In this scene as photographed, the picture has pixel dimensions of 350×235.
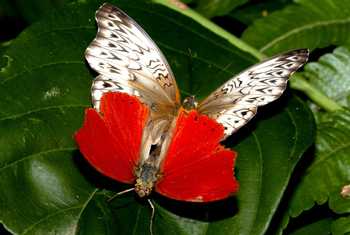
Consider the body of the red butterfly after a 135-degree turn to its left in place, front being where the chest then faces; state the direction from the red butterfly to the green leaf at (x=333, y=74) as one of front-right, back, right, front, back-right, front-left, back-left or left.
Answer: front

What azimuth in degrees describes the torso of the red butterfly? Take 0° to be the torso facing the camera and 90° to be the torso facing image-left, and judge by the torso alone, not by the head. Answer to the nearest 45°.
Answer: approximately 0°

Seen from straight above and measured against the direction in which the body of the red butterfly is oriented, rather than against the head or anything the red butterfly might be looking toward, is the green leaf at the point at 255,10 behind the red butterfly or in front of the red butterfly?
behind

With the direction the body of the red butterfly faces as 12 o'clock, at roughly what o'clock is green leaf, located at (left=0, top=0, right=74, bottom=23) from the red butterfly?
The green leaf is roughly at 5 o'clock from the red butterfly.

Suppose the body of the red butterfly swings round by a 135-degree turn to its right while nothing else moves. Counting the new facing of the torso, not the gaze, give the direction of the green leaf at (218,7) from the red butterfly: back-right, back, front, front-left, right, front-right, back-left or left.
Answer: front-right

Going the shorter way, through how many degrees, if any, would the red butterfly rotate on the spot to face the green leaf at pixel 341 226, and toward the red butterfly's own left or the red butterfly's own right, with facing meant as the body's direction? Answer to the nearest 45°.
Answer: approximately 90° to the red butterfly's own left

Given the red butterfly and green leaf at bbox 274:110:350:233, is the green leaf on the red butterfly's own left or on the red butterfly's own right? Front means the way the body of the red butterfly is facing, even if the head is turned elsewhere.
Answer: on the red butterfly's own left

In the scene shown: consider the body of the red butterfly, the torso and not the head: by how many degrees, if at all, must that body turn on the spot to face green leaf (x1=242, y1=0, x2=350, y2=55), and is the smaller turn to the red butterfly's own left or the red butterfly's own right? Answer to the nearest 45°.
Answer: approximately 135° to the red butterfly's own left
